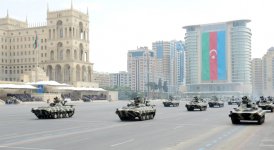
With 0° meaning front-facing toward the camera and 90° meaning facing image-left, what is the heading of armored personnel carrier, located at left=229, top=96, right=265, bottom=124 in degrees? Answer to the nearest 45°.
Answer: approximately 0°

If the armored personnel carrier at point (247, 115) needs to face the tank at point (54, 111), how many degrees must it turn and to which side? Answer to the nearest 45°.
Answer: approximately 90° to its right

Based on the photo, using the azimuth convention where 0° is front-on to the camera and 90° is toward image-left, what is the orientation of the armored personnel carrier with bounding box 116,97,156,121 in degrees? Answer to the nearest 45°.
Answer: approximately 45°

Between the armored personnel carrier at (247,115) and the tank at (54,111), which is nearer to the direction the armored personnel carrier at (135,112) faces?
the tank

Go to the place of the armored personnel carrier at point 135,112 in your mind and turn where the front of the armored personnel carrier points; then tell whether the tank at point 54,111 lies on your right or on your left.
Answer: on your right
